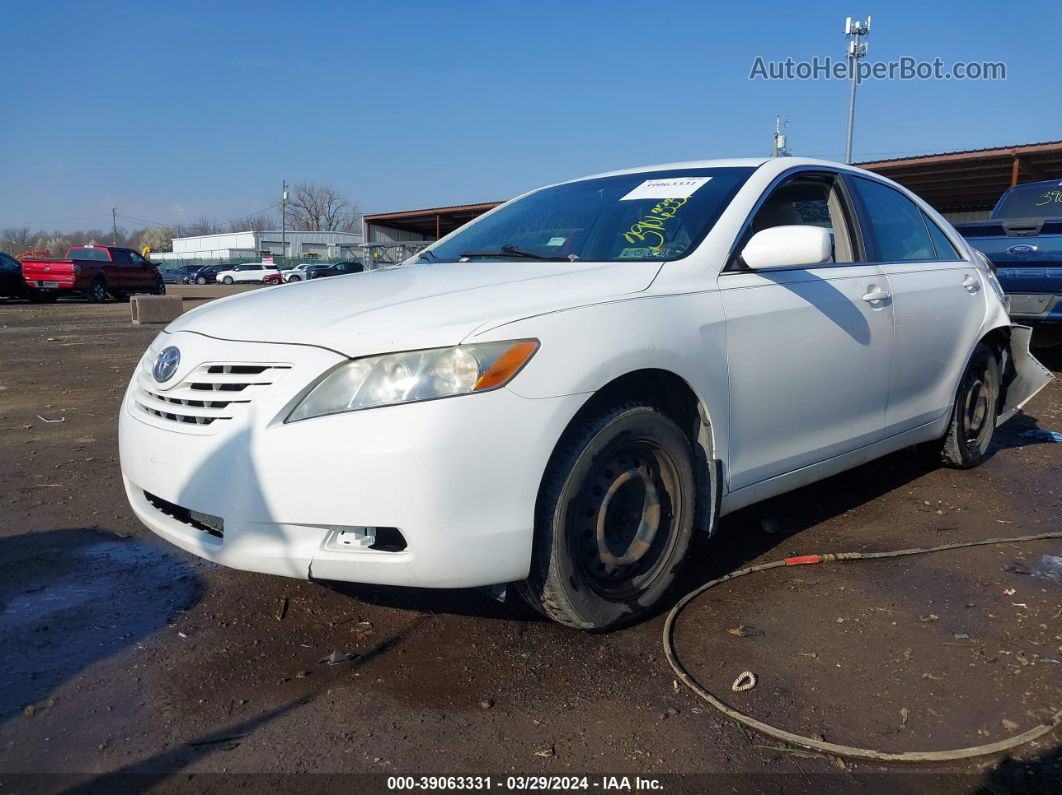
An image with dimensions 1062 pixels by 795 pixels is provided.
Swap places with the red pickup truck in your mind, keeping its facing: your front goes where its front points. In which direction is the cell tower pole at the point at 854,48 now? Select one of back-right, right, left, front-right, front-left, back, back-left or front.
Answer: front-right

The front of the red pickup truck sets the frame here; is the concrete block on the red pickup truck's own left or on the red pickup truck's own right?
on the red pickup truck's own right

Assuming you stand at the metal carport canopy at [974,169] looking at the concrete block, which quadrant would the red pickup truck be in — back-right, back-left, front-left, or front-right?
front-right

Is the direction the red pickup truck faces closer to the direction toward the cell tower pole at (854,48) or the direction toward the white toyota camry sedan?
the cell tower pole

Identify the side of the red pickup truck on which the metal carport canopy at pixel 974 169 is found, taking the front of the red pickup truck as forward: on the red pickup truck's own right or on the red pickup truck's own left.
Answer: on the red pickup truck's own right

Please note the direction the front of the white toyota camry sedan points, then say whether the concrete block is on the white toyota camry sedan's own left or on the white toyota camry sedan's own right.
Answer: on the white toyota camry sedan's own right

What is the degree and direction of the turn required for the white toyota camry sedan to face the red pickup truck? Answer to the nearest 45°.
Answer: approximately 90° to its right

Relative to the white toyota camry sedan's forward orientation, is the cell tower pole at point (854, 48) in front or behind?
behind

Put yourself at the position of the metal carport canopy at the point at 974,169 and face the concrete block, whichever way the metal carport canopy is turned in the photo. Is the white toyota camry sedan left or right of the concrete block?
left

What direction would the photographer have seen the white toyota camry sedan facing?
facing the viewer and to the left of the viewer

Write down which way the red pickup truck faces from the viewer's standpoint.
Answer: facing away from the viewer and to the right of the viewer

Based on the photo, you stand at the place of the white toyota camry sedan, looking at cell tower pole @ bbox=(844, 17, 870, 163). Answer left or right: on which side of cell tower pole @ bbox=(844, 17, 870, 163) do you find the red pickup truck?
left

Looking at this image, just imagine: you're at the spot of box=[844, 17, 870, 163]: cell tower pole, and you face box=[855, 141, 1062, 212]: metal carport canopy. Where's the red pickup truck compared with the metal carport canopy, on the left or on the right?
right
